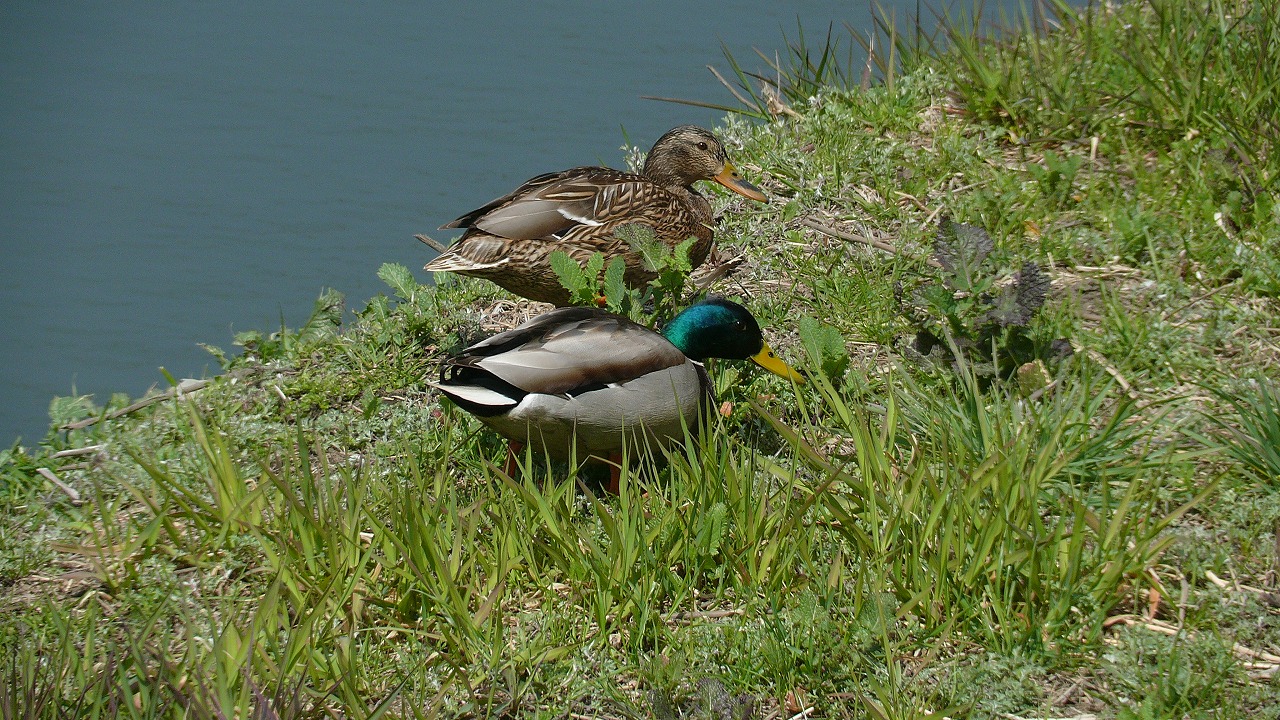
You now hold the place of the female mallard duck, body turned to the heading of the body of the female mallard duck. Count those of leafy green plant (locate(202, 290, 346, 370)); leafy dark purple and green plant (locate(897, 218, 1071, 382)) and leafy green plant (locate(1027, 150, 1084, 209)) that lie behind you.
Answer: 1

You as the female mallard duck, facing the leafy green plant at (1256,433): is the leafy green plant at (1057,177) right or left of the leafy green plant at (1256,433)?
left

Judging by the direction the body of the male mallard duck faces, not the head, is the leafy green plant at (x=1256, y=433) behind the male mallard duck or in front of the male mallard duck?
in front

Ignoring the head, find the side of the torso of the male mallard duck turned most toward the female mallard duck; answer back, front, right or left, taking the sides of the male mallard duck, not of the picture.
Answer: left

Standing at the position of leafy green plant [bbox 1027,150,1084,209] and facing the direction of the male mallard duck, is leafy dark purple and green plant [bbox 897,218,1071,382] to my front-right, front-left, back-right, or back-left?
front-left

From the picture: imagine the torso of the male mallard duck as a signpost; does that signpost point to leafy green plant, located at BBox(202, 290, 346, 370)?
no

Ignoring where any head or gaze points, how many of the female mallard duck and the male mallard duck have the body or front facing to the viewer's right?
2

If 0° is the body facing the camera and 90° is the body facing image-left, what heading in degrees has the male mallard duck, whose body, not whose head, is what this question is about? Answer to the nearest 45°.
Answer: approximately 270°

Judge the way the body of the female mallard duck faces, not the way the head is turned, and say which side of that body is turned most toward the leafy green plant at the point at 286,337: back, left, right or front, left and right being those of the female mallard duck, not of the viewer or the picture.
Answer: back

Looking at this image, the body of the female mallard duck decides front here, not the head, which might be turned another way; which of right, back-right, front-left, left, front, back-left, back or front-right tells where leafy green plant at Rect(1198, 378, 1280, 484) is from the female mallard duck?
front-right

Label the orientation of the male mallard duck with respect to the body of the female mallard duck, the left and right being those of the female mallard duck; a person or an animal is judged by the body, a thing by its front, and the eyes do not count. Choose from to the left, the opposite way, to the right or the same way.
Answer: the same way

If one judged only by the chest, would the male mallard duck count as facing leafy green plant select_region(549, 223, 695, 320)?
no

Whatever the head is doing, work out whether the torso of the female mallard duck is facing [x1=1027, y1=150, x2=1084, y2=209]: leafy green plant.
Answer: yes

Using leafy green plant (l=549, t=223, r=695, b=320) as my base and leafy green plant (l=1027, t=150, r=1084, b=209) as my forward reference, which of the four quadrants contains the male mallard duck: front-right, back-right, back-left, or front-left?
back-right

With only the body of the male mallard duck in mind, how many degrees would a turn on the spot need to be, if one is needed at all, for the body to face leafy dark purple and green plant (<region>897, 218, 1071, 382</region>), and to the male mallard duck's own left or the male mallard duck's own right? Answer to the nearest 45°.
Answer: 0° — it already faces it

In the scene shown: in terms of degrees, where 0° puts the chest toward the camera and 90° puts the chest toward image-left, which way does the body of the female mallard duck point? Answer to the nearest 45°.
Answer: approximately 270°
